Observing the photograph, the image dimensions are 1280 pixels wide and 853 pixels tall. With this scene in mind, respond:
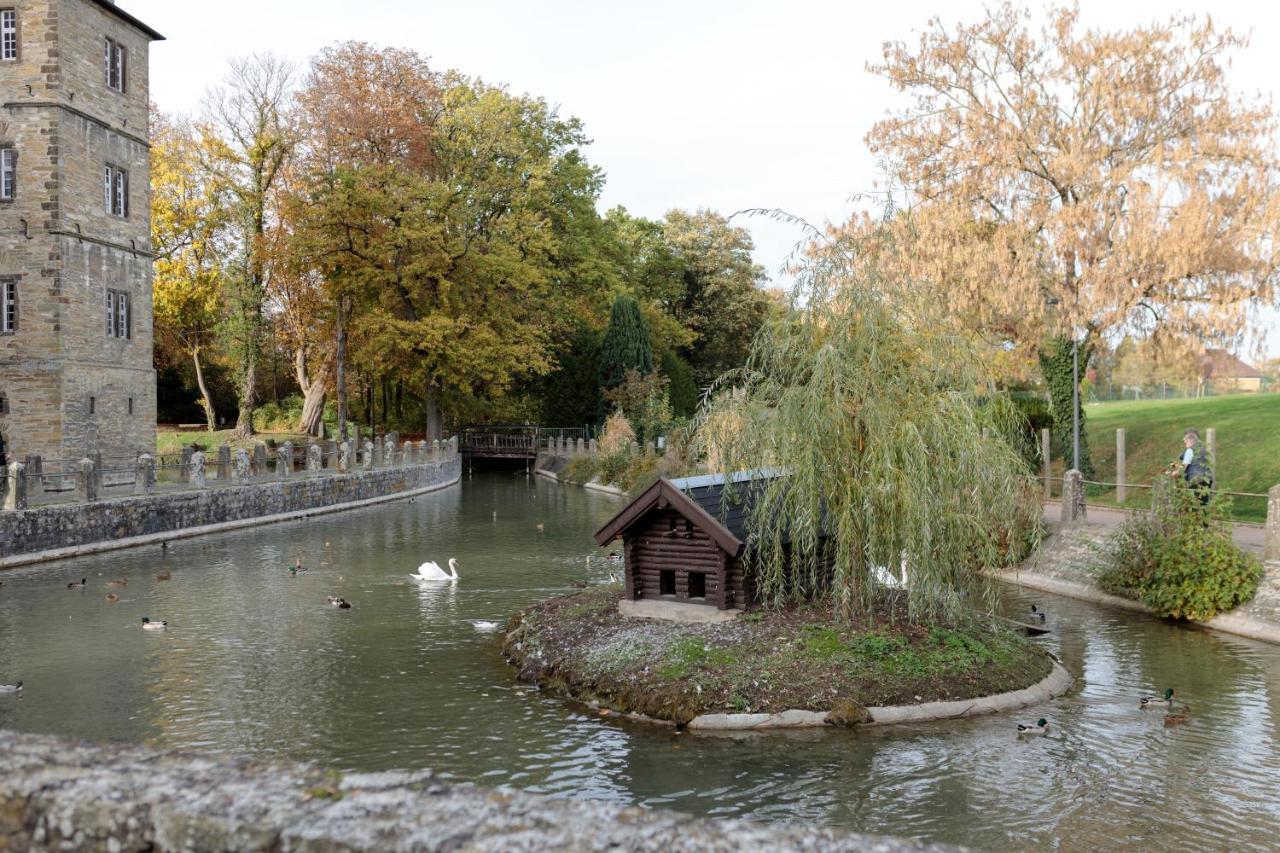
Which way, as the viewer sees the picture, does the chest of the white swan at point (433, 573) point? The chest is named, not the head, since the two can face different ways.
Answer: to the viewer's right

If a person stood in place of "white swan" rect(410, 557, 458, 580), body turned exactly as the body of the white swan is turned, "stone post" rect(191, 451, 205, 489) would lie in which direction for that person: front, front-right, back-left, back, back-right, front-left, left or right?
back-left

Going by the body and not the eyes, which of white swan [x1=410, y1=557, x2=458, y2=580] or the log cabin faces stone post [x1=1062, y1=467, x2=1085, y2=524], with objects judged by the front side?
the white swan

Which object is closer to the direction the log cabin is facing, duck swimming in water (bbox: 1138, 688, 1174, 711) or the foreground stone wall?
the foreground stone wall

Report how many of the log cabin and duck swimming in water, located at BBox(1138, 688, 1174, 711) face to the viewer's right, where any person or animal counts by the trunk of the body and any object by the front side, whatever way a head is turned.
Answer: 1

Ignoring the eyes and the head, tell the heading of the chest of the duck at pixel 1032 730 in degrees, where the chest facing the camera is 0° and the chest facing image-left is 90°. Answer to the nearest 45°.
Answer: approximately 270°

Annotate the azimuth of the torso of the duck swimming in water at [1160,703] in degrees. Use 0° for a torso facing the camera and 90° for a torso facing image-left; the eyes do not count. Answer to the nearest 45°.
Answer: approximately 270°

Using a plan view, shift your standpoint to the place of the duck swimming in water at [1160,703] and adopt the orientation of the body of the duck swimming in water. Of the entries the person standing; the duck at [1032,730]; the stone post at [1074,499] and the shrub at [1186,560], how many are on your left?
3

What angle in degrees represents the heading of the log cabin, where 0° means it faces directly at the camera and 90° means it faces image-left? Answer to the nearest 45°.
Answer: approximately 45°

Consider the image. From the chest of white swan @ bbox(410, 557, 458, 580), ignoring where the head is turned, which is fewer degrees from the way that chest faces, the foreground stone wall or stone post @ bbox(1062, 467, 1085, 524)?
the stone post

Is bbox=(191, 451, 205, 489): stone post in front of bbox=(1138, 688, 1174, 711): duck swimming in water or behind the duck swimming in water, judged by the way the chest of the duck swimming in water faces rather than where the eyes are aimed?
behind

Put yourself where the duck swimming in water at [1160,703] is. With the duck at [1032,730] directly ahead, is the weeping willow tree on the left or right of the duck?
right
